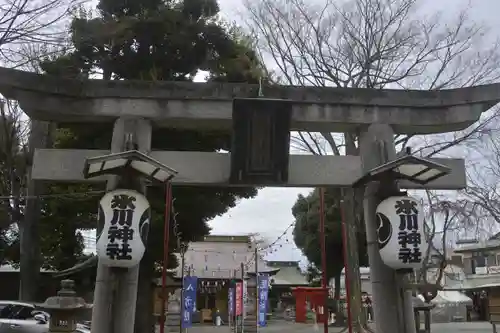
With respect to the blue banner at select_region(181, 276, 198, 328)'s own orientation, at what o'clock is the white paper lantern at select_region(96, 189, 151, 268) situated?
The white paper lantern is roughly at 12 o'clock from the blue banner.

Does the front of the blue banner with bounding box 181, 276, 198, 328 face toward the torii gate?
yes

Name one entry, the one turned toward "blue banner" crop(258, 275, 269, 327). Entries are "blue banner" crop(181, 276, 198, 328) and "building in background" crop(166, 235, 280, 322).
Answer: the building in background

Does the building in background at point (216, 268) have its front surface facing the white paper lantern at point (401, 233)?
yes

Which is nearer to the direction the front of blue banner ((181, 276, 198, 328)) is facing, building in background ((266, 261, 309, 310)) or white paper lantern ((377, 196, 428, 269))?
the white paper lantern

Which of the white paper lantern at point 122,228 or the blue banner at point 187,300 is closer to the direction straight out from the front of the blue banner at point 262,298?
the white paper lantern

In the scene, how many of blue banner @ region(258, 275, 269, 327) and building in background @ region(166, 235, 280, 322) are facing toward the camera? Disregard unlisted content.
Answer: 2

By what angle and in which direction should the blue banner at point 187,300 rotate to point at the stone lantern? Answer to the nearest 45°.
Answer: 0° — it already faces it

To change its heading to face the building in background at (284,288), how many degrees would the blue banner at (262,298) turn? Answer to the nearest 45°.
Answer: approximately 180°

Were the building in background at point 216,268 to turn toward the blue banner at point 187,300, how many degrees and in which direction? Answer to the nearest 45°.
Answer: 0° — it already faces it

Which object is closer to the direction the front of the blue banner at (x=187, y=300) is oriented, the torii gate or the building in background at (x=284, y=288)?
the torii gate
